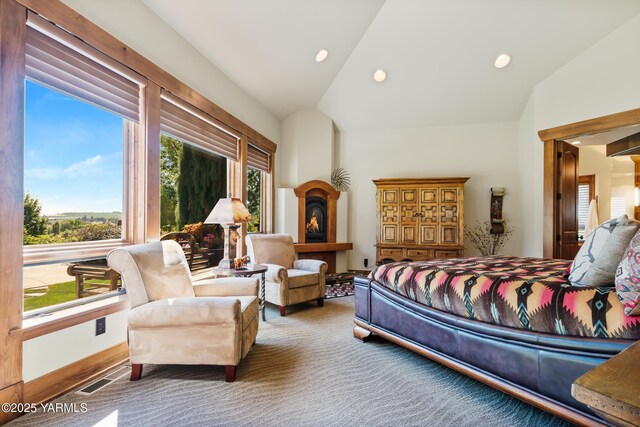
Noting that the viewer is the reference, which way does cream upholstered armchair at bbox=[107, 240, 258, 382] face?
facing to the right of the viewer

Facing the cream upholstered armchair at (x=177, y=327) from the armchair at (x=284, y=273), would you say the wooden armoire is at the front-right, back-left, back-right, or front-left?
back-left

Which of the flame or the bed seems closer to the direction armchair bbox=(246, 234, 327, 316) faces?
the bed

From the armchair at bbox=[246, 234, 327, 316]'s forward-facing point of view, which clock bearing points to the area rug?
The area rug is roughly at 9 o'clock from the armchair.

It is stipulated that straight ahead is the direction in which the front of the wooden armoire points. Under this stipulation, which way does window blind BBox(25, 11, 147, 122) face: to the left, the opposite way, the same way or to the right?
to the left

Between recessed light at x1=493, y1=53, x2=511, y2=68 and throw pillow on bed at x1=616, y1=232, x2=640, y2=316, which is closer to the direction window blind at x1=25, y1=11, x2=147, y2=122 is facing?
the throw pillow on bed

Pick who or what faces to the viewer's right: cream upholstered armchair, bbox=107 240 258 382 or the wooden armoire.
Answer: the cream upholstered armchair

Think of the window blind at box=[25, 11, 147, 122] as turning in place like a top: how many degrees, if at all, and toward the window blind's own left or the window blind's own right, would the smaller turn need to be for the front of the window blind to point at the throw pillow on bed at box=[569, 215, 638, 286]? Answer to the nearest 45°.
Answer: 0° — it already faces it

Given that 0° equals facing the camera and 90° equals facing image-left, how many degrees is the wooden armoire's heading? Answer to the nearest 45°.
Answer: approximately 0°

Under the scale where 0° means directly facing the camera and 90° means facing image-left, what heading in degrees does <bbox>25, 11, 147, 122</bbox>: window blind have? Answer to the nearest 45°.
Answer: approximately 315°

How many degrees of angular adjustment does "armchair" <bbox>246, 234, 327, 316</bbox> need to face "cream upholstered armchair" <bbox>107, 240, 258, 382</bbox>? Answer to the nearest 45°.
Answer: approximately 45° to its right

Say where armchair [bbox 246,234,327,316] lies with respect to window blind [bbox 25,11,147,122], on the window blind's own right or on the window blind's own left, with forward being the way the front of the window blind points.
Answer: on the window blind's own left
